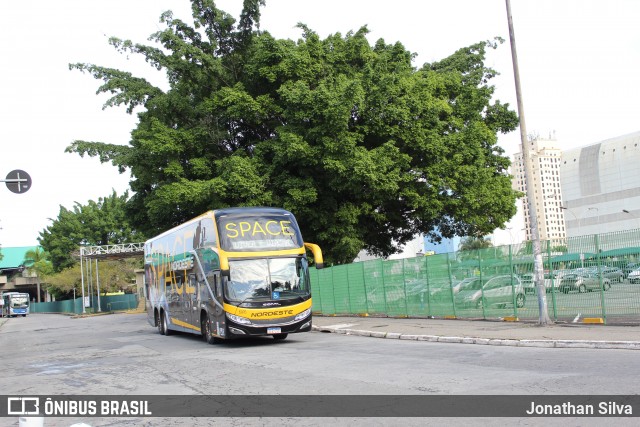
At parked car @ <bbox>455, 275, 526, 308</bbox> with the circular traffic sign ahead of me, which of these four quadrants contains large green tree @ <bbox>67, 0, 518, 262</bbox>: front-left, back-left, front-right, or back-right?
front-right

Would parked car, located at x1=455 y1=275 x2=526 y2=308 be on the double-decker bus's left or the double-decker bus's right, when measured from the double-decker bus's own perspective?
on its left

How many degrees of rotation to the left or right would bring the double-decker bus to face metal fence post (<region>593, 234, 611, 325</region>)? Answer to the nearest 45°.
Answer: approximately 45° to its left

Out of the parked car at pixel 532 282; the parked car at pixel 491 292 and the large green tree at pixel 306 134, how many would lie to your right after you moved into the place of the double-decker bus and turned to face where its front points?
0

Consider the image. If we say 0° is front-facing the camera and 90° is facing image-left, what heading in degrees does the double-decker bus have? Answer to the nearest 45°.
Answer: approximately 315°

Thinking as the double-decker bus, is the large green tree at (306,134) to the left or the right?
on its left

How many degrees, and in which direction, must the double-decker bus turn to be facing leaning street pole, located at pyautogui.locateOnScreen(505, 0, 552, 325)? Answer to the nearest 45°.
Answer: approximately 45° to its left
